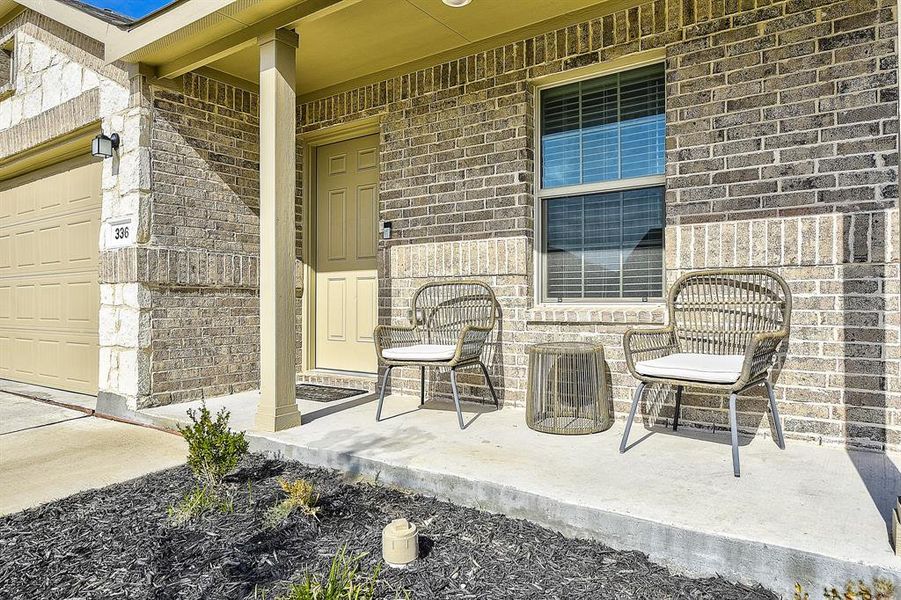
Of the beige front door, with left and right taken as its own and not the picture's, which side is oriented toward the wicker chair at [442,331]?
left

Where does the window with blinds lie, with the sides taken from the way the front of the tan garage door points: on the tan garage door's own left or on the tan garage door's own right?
on the tan garage door's own left

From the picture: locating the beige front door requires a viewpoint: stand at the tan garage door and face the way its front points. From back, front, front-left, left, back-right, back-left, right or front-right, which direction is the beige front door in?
left

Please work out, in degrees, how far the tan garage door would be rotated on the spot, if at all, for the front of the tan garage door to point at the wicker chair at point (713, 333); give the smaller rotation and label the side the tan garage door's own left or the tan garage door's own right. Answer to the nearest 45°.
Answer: approximately 90° to the tan garage door's own left

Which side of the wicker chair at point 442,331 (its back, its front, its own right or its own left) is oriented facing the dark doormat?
right

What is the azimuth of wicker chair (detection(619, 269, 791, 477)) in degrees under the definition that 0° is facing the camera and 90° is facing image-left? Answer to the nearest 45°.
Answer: approximately 45°

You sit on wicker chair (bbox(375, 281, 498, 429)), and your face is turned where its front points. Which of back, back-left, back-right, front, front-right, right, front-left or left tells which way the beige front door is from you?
right

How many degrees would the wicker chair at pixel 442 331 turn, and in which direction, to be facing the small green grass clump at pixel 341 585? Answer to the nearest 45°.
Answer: approximately 45° to its left

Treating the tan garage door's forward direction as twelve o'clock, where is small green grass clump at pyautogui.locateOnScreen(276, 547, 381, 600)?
The small green grass clump is roughly at 10 o'clock from the tan garage door.

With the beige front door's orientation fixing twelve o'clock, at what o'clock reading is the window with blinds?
The window with blinds is roughly at 9 o'clock from the beige front door.

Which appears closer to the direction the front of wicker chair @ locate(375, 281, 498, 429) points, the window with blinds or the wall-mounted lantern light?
the wall-mounted lantern light
